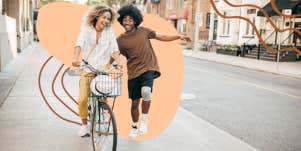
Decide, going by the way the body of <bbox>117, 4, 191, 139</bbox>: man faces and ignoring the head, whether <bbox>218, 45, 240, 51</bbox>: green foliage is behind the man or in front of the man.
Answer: behind

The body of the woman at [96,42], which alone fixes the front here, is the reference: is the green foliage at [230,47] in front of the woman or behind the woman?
behind

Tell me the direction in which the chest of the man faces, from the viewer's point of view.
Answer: toward the camera

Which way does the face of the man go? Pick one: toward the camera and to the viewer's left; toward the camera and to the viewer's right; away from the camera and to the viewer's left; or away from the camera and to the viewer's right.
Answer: toward the camera and to the viewer's left

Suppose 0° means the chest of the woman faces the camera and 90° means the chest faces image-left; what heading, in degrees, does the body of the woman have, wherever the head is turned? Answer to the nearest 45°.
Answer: approximately 0°
